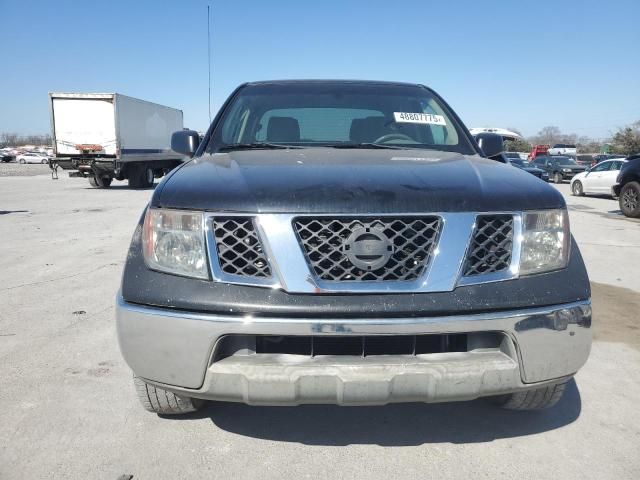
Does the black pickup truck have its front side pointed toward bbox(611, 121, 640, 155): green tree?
no

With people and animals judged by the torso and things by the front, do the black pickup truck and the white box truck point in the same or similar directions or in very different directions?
very different directions

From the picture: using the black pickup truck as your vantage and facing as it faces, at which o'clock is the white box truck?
The white box truck is roughly at 5 o'clock from the black pickup truck.

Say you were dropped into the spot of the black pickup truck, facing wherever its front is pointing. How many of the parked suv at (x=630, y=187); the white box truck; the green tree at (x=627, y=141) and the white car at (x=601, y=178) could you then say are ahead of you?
0

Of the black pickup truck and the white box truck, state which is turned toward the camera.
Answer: the black pickup truck

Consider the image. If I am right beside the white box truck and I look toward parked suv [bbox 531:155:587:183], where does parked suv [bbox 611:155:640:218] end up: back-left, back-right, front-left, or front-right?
front-right

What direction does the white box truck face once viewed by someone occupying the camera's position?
facing away from the viewer and to the right of the viewer

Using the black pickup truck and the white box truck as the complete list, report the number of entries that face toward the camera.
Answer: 1

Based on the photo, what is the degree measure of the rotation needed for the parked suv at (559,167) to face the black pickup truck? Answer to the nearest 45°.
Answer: approximately 45° to its right

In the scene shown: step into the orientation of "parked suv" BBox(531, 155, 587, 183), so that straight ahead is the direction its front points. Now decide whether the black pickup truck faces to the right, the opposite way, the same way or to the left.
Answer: the same way

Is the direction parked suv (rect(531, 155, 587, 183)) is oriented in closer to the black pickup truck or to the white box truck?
the black pickup truck

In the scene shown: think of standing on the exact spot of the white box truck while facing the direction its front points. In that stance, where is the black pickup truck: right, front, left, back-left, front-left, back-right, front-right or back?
back-right

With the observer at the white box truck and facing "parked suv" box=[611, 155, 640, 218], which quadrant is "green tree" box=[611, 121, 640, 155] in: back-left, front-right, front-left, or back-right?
front-left

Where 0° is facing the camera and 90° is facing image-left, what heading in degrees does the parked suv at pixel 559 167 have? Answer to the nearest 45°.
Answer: approximately 315°

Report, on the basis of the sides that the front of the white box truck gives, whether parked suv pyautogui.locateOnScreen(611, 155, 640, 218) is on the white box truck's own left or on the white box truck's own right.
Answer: on the white box truck's own right

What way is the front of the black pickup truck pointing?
toward the camera
